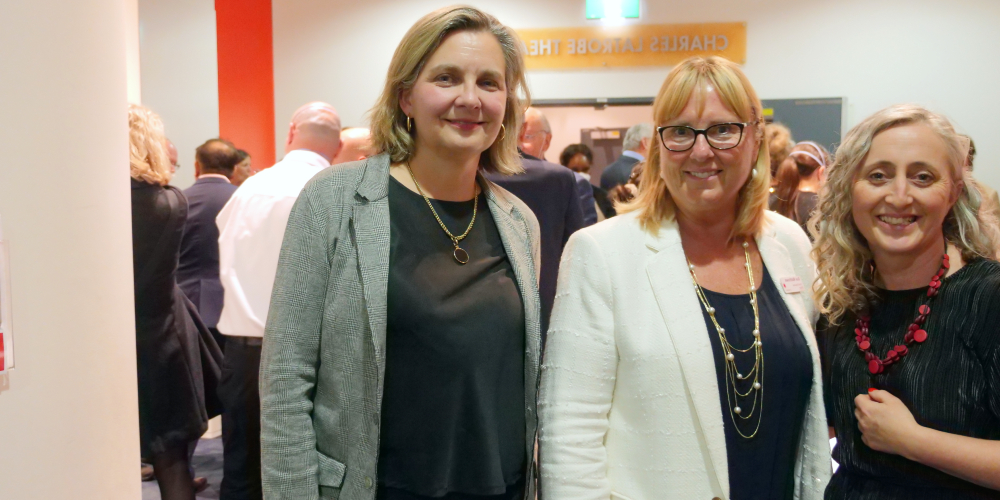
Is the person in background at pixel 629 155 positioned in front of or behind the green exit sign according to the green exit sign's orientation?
in front

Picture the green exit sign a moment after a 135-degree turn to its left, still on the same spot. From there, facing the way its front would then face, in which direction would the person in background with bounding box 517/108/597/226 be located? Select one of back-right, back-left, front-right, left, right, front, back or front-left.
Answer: back-right

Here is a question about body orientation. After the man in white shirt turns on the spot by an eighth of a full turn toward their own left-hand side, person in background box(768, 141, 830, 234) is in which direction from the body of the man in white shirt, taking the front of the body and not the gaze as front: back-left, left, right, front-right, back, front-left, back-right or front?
right

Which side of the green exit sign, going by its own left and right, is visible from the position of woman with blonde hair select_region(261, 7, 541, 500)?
front

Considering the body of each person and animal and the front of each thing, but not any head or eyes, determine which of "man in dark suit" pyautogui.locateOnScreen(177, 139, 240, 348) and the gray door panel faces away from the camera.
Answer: the man in dark suit

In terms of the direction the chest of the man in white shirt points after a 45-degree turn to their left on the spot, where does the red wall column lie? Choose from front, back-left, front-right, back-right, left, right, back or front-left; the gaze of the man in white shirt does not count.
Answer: front

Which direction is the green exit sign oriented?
toward the camera

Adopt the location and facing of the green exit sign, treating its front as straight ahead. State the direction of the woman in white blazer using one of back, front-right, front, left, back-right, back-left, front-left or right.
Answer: front

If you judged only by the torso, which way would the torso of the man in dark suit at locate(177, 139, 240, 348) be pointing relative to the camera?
away from the camera
